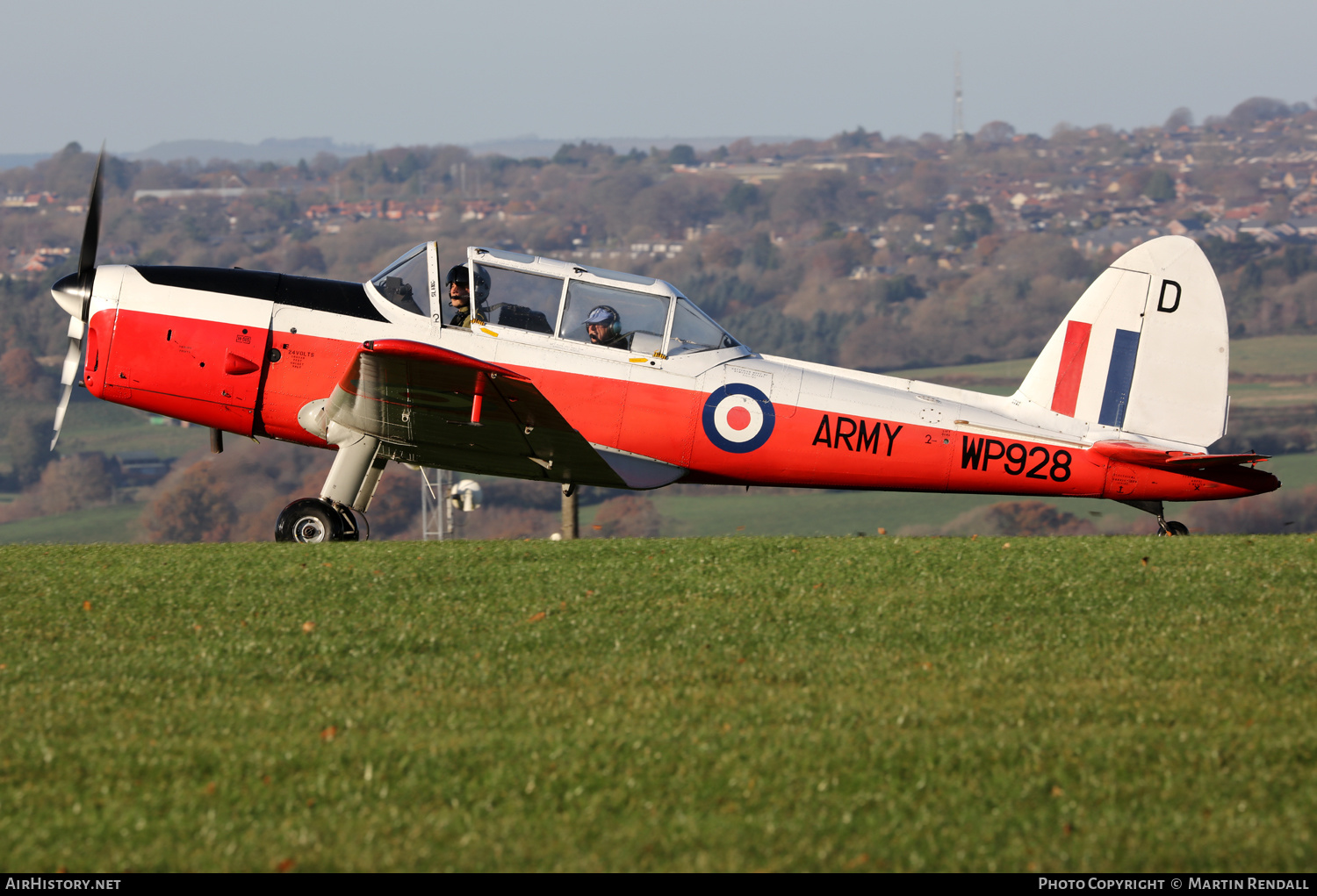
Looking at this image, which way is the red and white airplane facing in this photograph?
to the viewer's left

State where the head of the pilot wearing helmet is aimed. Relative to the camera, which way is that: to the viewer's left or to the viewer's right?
to the viewer's left

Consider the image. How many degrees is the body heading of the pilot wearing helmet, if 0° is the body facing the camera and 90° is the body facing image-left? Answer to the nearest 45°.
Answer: approximately 90°

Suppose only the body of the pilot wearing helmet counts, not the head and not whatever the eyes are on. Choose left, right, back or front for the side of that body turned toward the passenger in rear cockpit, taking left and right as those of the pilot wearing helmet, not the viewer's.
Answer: back
